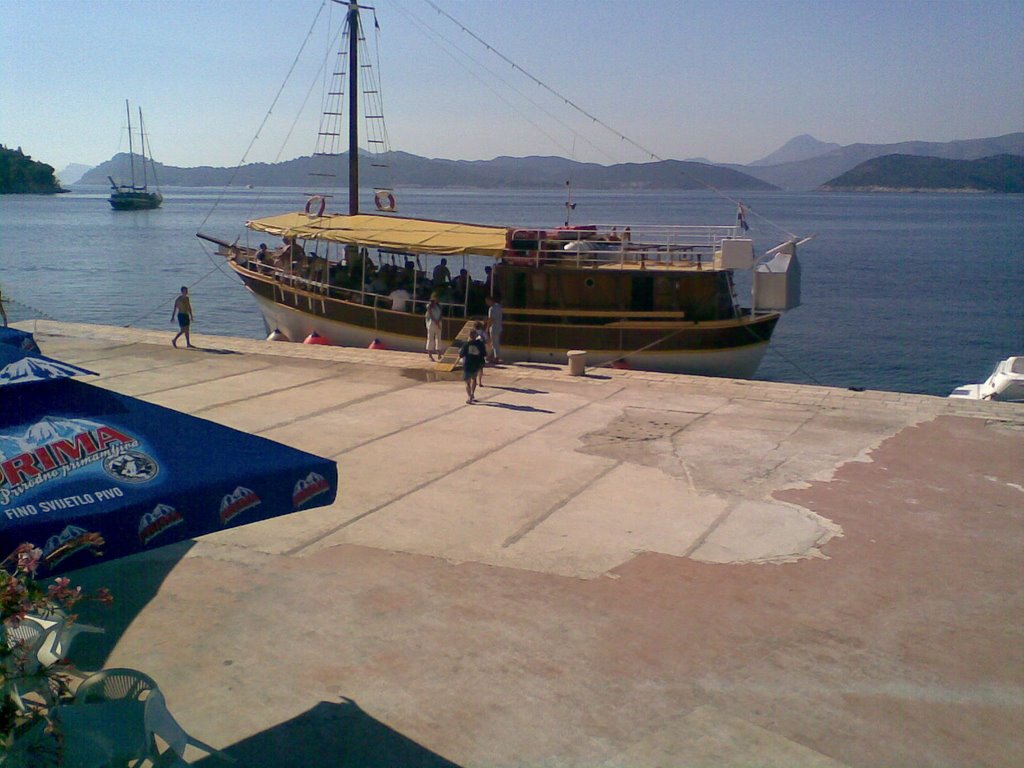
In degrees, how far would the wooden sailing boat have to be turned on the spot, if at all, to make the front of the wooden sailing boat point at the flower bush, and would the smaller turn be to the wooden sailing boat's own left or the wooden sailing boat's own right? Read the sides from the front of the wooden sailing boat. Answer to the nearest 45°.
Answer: approximately 90° to the wooden sailing boat's own left

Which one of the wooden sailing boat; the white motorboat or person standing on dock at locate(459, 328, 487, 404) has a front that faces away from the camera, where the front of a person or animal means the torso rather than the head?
the person standing on dock

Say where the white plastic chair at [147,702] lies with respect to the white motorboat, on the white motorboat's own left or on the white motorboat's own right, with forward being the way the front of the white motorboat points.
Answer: on the white motorboat's own left

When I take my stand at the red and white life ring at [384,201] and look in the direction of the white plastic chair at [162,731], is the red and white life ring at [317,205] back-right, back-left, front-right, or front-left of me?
front-right

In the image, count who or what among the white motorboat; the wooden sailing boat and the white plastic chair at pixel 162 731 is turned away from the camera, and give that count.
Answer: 0

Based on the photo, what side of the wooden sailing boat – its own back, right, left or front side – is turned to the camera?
left

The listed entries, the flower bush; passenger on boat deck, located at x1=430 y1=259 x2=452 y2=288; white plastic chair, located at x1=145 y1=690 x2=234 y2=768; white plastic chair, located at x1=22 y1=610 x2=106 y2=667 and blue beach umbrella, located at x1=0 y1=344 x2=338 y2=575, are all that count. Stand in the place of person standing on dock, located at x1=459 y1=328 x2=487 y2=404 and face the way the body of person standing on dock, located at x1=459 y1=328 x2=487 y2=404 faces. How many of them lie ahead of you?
1

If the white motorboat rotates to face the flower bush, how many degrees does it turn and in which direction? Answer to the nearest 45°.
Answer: approximately 90° to its left

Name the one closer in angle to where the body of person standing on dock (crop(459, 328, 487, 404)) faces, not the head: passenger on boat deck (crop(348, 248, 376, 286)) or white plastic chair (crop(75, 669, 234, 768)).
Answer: the passenger on boat deck

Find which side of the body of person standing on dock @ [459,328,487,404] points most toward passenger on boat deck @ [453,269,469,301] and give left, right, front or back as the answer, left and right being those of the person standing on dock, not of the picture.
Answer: front

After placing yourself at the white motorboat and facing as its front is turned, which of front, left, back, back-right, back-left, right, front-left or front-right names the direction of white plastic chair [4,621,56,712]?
left

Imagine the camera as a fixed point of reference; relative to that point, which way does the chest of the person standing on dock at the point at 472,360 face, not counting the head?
away from the camera

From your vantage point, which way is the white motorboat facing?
to the viewer's left

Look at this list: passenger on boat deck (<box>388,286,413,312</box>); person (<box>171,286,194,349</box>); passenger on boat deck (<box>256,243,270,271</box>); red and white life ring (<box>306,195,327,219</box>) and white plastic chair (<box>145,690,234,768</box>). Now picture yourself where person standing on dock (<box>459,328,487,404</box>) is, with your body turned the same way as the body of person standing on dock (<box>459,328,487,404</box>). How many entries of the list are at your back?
1
